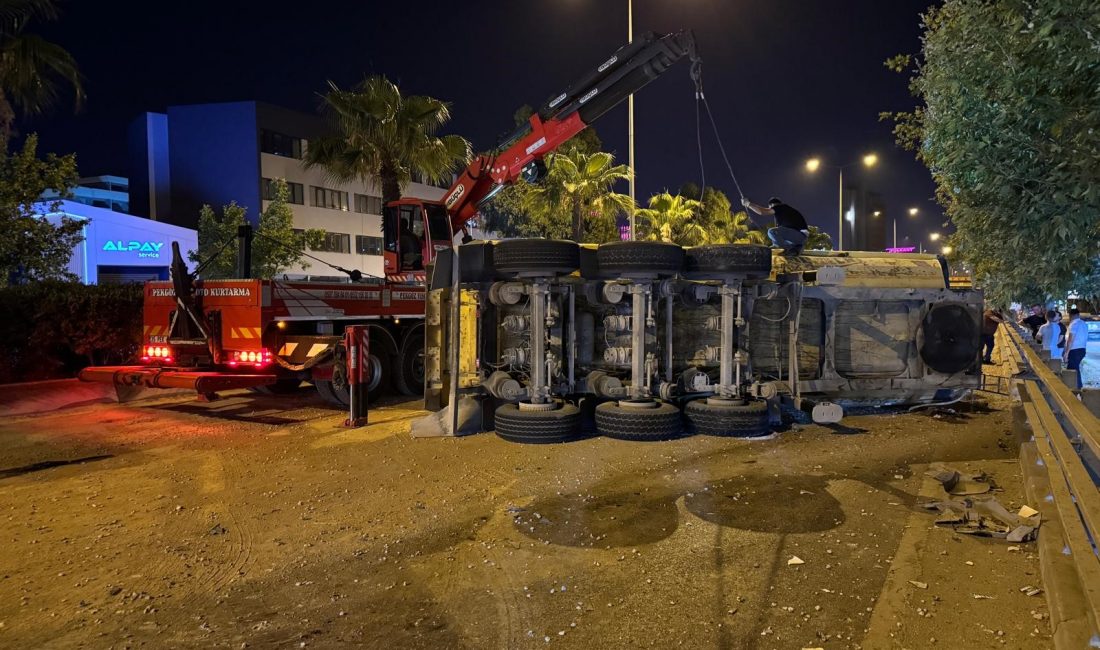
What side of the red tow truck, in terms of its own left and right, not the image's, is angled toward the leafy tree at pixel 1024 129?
right

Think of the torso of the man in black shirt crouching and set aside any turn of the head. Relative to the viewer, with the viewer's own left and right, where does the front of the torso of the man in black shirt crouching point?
facing to the left of the viewer

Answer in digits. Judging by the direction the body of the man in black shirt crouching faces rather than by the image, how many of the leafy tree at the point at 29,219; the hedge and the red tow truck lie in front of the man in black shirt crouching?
3

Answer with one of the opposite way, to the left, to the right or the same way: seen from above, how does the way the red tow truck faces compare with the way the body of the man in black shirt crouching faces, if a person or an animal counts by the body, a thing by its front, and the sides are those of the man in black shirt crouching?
to the right

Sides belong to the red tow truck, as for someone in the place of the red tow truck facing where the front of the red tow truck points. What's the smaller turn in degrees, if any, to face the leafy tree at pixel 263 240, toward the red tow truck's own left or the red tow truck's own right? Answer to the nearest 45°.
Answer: approximately 45° to the red tow truck's own left

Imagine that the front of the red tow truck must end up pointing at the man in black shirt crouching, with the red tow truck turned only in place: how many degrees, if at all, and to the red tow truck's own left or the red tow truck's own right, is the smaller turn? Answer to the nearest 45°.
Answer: approximately 90° to the red tow truck's own right

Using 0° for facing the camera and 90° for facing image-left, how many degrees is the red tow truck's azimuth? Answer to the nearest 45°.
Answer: approximately 225°

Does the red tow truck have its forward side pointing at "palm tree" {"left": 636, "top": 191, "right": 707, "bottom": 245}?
yes
